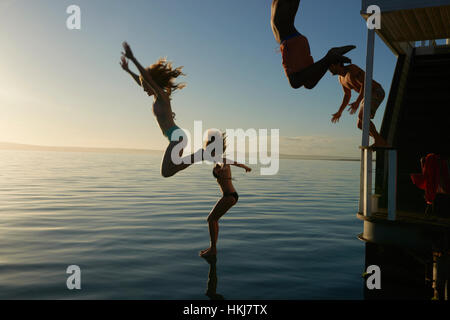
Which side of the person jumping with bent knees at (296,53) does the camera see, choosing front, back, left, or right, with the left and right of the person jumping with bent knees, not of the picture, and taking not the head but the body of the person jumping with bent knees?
left

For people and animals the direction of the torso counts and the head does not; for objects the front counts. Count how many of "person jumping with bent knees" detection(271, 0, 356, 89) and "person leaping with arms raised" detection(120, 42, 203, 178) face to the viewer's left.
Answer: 2

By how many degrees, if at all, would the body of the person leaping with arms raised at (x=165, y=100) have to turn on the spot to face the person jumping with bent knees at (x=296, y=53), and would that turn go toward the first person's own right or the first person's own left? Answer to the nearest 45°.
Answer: approximately 135° to the first person's own left

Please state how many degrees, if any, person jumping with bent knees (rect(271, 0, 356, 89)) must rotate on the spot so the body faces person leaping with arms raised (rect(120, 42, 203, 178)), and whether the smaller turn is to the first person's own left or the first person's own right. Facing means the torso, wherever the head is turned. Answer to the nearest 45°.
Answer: approximately 45° to the first person's own right

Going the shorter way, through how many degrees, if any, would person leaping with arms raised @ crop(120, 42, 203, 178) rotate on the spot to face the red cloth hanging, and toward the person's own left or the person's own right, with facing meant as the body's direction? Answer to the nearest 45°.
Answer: approximately 180°

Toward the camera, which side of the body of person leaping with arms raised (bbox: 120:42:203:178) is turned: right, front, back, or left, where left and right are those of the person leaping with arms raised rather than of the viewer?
left

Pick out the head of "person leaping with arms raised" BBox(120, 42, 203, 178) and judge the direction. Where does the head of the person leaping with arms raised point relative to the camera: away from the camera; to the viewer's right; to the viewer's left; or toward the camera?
to the viewer's left

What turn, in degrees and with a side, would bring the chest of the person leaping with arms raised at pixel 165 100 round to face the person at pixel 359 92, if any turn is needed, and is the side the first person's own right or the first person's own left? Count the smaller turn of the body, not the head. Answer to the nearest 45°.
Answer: approximately 180°
